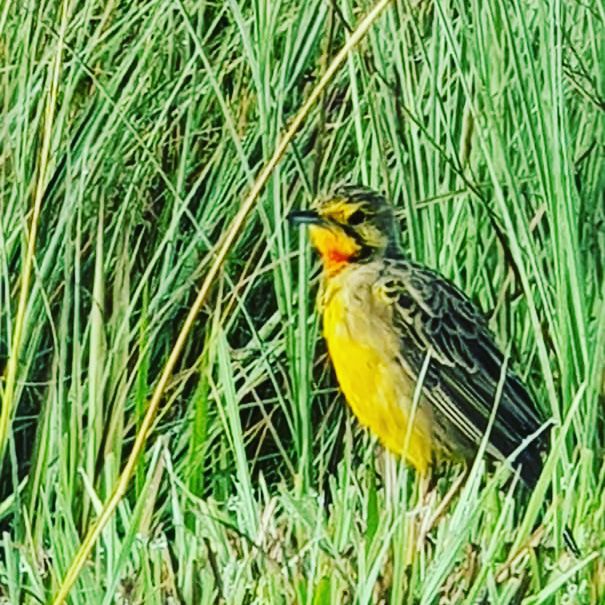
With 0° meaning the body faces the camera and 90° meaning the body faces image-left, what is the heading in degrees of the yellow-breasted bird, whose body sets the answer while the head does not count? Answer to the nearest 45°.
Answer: approximately 90°
